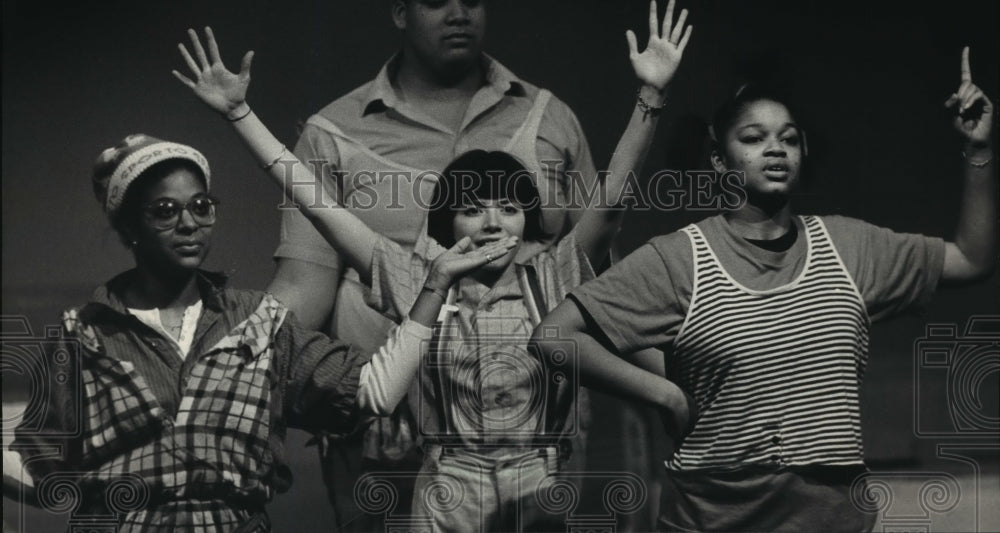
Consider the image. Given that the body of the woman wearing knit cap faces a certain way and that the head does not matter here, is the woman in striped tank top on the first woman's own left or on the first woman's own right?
on the first woman's own left

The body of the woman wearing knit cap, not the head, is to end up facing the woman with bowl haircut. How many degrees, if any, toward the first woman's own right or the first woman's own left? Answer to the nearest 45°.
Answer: approximately 90° to the first woman's own left

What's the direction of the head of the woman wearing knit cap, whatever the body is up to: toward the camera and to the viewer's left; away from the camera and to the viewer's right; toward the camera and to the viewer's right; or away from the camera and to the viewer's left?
toward the camera and to the viewer's right

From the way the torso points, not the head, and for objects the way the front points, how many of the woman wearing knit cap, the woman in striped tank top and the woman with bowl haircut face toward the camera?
3

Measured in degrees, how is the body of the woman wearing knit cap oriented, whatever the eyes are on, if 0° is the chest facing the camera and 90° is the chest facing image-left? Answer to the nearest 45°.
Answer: approximately 0°

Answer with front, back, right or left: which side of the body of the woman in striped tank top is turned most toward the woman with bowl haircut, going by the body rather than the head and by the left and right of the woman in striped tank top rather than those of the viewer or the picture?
right

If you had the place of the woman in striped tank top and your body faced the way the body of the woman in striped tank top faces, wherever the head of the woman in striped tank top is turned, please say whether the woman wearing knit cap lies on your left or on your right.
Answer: on your right

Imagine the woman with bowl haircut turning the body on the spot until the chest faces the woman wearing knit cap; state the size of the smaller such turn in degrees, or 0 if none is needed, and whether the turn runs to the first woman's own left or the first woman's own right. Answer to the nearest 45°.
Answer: approximately 90° to the first woman's own right

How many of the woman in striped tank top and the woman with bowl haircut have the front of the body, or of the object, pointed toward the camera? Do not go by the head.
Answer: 2

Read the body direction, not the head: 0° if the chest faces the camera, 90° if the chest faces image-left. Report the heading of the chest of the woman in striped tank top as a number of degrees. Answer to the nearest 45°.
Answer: approximately 0°

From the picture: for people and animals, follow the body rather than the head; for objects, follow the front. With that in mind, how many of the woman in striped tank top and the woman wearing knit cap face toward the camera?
2
